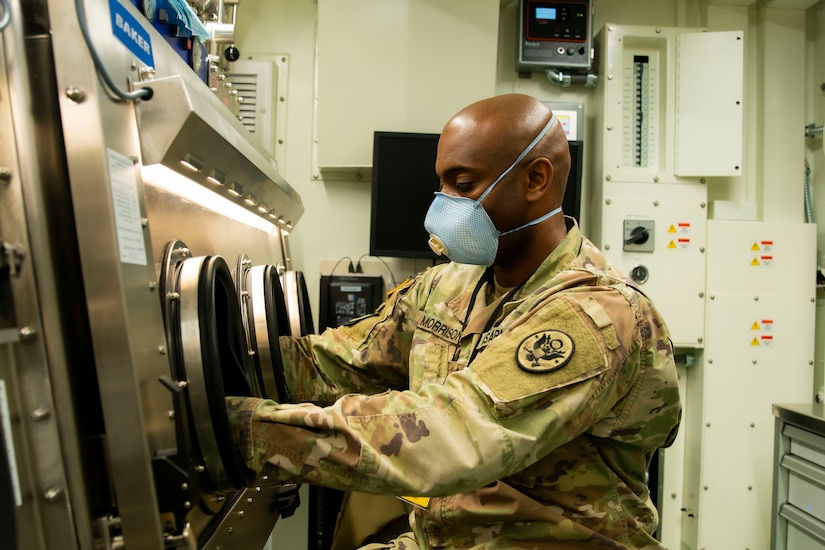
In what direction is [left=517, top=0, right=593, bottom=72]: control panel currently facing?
toward the camera

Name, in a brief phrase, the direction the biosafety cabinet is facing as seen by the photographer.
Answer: facing to the right of the viewer

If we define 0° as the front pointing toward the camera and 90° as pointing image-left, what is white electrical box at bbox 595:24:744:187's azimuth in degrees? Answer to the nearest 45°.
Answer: approximately 0°

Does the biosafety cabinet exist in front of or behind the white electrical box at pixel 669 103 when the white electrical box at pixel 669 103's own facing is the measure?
in front

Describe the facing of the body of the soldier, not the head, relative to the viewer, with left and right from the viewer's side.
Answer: facing the viewer and to the left of the viewer

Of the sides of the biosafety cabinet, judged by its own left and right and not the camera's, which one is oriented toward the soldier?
front

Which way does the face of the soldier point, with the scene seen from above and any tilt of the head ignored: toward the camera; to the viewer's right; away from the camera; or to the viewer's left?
to the viewer's left

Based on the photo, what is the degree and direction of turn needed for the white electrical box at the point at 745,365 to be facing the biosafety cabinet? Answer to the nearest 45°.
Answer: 0° — it already faces it

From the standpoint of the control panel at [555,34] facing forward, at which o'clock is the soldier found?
The soldier is roughly at 12 o'clock from the control panel.

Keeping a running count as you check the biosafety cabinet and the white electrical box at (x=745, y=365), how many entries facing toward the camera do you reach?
1

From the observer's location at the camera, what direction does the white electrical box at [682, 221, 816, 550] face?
facing the viewer

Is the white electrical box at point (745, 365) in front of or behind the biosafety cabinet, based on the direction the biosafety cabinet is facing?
in front
